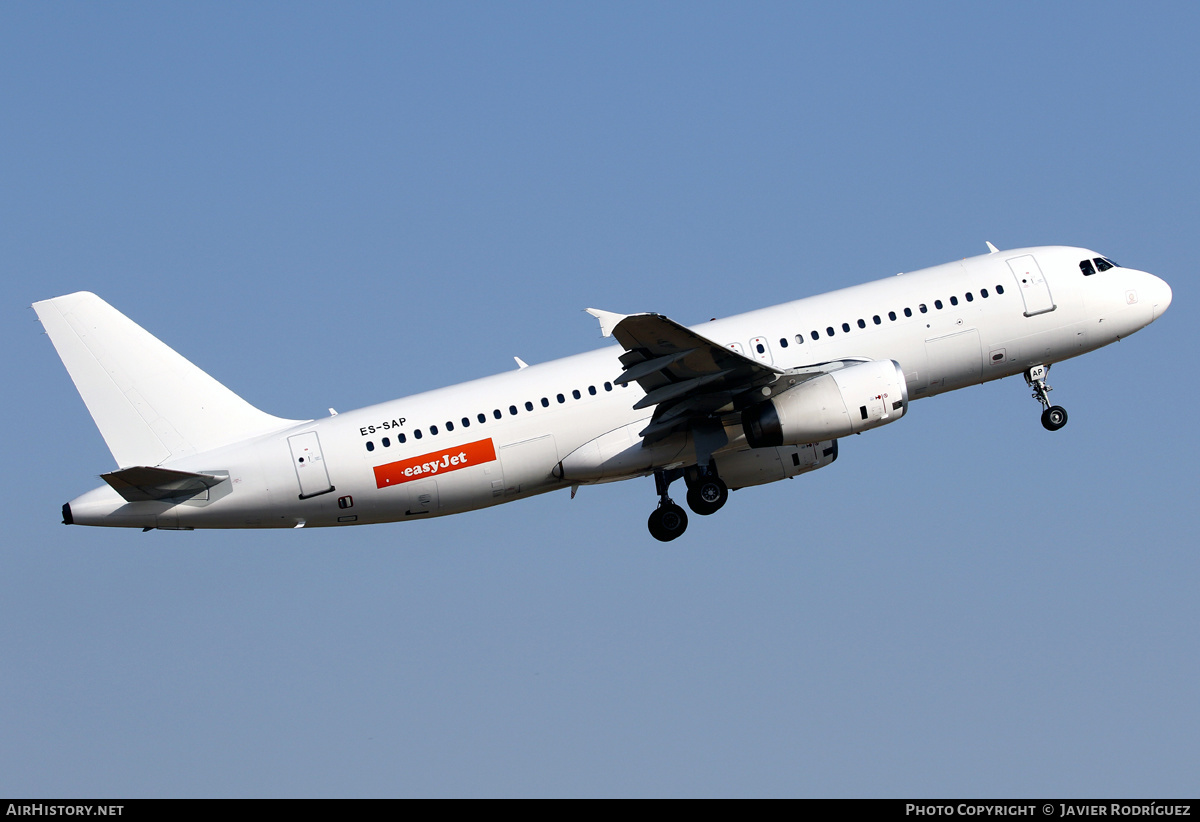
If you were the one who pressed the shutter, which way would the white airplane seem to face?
facing to the right of the viewer
